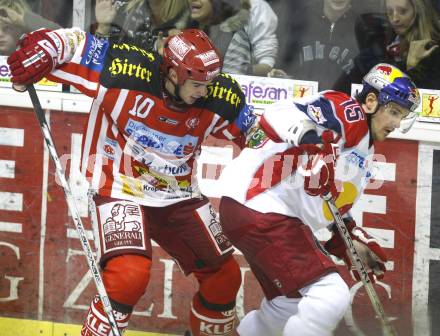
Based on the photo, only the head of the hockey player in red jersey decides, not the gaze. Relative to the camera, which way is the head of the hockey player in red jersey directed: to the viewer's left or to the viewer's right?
to the viewer's right

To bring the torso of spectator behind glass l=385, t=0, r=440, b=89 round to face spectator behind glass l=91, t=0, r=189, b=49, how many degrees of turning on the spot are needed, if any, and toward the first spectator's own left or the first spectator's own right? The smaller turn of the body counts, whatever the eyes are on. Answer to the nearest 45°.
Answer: approximately 45° to the first spectator's own right

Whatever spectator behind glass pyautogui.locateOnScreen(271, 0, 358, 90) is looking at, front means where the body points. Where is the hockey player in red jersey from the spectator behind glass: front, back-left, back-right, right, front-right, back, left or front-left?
front-right

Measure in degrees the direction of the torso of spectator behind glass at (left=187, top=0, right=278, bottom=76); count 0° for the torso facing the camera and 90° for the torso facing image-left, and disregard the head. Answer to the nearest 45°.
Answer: approximately 45°

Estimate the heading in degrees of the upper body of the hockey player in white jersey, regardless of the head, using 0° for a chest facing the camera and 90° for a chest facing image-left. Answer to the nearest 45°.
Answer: approximately 270°

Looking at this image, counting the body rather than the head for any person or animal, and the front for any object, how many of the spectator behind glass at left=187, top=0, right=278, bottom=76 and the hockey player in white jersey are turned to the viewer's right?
1

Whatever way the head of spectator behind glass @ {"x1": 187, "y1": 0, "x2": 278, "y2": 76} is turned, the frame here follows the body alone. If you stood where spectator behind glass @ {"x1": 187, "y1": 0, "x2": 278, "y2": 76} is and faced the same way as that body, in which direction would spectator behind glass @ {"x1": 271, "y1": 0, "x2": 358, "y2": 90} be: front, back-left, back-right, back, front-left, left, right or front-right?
back-left

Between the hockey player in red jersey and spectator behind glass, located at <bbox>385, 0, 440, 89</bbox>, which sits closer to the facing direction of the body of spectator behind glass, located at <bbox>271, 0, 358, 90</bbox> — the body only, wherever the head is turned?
the hockey player in red jersey

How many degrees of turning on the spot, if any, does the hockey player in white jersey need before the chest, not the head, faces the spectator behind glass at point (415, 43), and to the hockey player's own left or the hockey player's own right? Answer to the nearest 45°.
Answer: approximately 45° to the hockey player's own left
